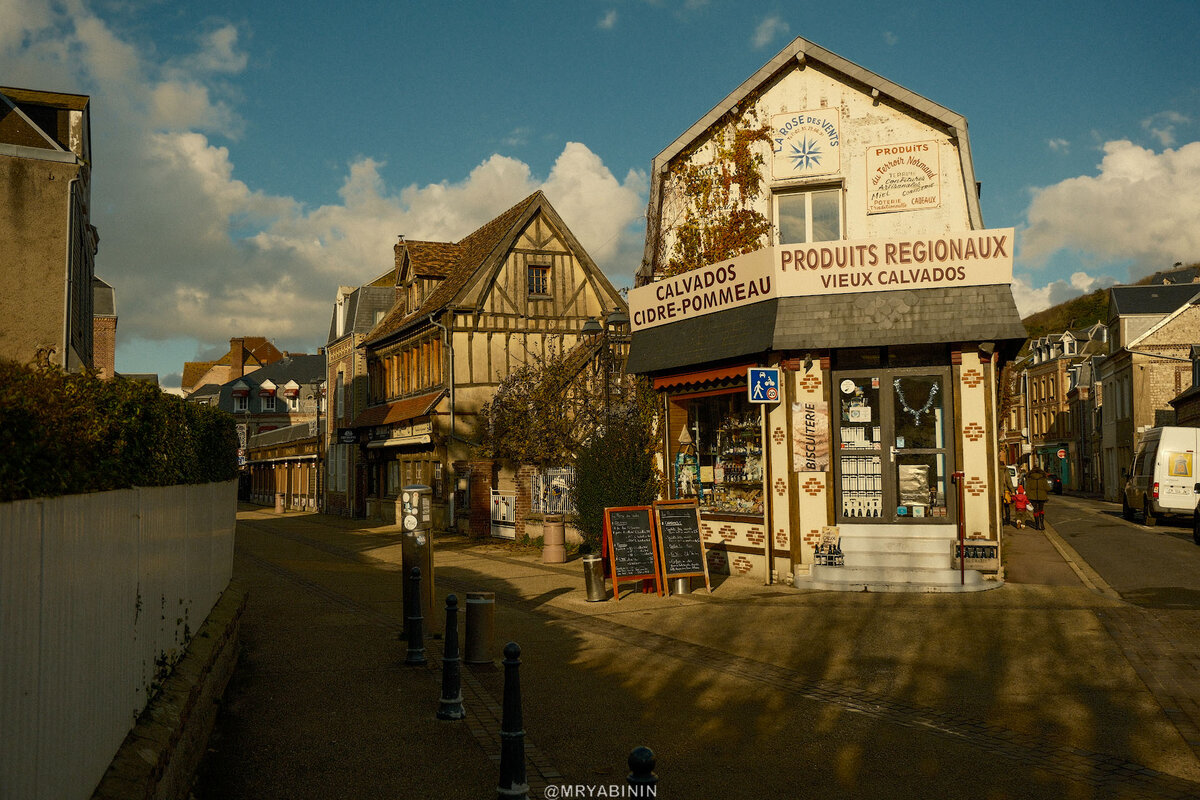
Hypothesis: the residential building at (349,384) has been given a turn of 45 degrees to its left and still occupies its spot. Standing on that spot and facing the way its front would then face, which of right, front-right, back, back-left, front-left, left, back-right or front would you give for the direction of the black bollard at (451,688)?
front

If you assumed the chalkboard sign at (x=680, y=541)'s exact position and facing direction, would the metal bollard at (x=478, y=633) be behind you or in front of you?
in front

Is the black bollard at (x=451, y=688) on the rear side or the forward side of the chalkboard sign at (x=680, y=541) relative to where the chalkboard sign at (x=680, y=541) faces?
on the forward side

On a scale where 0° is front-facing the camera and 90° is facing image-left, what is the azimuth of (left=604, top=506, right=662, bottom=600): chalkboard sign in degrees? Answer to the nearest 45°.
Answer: approximately 0°

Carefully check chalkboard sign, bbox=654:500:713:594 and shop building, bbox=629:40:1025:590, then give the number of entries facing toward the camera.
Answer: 2

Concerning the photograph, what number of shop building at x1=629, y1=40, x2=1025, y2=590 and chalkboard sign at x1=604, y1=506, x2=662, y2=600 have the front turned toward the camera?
2

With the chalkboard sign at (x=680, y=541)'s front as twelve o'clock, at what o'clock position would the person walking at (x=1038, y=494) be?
The person walking is roughly at 7 o'clock from the chalkboard sign.

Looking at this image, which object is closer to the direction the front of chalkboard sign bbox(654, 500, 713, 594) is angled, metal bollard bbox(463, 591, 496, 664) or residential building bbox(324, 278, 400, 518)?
the metal bollard

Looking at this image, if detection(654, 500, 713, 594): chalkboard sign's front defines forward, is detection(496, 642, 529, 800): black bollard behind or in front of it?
in front

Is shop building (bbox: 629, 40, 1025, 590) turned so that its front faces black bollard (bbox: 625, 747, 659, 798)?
yes

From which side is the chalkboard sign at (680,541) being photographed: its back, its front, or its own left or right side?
front

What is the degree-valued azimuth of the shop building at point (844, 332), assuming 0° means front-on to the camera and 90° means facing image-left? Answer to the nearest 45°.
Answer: approximately 0°

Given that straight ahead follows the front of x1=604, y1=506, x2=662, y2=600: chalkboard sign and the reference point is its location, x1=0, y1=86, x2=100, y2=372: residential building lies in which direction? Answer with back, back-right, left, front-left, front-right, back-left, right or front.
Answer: right

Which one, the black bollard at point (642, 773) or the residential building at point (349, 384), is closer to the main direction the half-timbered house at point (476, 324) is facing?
the black bollard

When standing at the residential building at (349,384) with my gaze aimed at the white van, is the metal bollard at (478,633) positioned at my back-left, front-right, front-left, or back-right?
front-right
